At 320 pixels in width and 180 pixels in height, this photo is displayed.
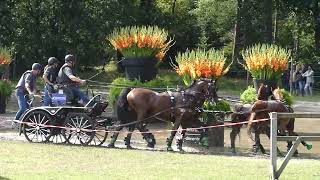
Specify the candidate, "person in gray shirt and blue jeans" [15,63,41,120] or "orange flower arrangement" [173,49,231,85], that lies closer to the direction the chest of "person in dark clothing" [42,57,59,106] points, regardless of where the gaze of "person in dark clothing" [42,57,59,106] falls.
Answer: the orange flower arrangement

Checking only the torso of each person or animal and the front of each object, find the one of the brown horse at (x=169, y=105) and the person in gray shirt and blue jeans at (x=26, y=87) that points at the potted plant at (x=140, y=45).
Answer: the person in gray shirt and blue jeans

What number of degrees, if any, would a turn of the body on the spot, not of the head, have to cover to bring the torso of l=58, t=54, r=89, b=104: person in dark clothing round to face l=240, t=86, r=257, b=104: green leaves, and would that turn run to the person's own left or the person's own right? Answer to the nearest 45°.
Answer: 0° — they already face it

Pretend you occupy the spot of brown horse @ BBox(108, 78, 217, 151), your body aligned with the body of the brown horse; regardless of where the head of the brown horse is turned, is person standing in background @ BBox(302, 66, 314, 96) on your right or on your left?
on your left

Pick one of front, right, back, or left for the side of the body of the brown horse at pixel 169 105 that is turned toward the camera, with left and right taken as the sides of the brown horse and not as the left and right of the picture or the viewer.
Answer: right

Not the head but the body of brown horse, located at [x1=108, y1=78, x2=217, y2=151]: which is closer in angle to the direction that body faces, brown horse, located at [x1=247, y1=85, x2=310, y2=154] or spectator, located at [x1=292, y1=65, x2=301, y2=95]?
the brown horse

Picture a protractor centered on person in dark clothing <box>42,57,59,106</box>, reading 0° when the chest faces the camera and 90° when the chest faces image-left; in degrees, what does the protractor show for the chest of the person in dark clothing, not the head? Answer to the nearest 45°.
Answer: approximately 270°

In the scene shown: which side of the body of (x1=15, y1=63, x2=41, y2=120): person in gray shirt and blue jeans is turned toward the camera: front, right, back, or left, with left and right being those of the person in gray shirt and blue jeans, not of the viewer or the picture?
right

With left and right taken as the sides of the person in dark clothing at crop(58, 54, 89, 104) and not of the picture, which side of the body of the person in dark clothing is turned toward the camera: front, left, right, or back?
right
